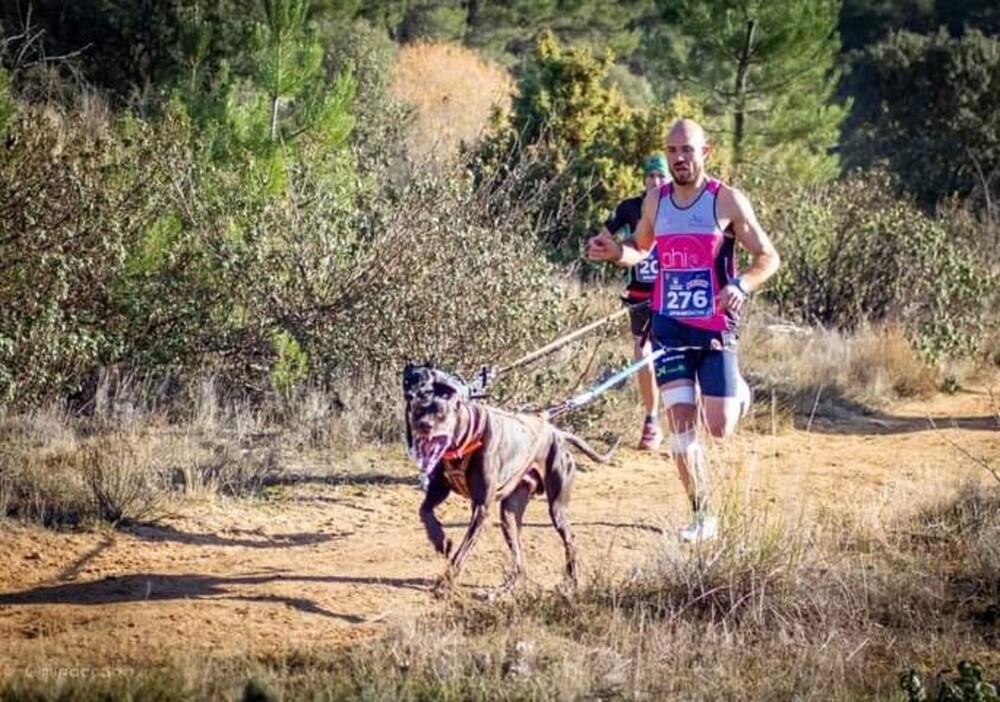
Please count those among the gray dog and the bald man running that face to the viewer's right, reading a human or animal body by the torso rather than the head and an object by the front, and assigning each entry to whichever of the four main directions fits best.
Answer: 0

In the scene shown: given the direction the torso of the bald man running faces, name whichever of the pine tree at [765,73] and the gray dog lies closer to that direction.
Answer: the gray dog

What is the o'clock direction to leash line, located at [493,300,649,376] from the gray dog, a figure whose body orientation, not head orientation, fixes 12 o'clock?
The leash line is roughly at 5 o'clock from the gray dog.

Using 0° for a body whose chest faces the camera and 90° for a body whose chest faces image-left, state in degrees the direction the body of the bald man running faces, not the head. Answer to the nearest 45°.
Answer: approximately 45°

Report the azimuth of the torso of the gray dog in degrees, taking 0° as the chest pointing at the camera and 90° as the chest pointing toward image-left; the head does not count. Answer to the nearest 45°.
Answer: approximately 45°

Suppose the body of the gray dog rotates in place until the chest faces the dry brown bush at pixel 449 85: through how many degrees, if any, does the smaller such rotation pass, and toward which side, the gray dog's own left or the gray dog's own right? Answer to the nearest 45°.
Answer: approximately 135° to the gray dog's own right

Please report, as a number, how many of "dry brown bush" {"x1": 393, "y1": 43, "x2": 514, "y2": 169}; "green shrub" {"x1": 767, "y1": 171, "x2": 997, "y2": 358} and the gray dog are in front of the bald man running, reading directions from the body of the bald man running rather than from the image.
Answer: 1

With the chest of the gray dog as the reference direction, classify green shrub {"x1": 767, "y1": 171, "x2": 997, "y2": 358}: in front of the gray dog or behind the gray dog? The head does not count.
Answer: behind

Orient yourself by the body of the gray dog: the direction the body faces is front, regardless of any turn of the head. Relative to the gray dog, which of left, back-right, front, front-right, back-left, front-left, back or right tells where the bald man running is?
back
